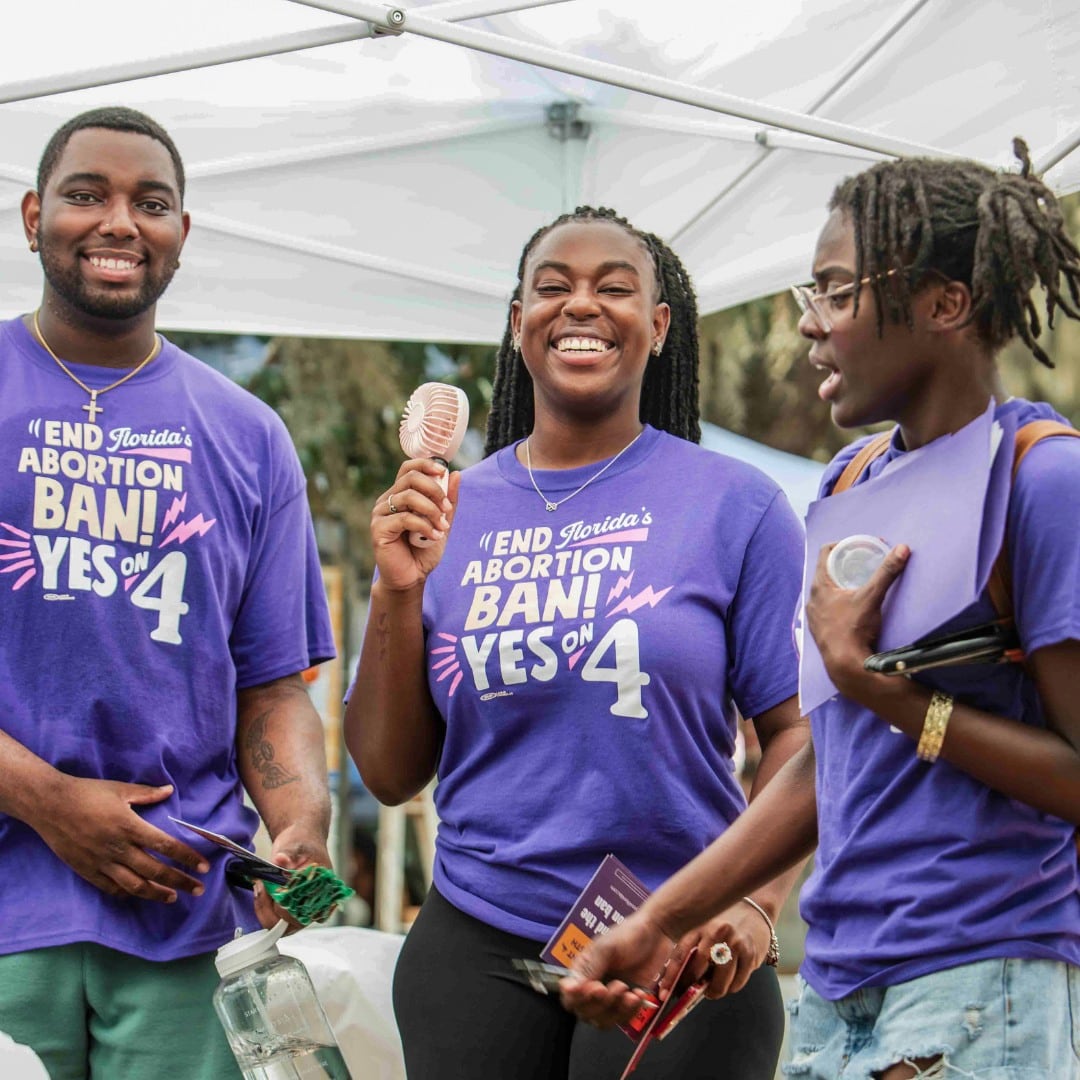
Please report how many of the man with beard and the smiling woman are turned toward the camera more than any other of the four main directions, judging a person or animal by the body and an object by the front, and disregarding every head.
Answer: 2

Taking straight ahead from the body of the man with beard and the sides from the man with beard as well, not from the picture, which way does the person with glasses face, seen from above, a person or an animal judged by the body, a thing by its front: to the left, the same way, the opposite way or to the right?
to the right

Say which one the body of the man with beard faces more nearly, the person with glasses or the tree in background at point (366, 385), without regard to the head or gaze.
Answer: the person with glasses

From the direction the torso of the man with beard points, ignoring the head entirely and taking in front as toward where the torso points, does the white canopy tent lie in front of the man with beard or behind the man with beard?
behind

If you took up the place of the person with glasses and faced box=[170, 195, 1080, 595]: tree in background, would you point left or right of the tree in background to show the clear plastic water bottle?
left

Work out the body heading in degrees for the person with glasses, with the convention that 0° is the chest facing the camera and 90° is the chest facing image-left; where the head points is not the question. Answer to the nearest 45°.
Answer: approximately 45°

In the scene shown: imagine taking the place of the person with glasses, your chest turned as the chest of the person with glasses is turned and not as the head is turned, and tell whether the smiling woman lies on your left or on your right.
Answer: on your right

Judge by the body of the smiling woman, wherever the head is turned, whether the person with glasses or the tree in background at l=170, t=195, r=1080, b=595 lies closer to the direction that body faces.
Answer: the person with glasses

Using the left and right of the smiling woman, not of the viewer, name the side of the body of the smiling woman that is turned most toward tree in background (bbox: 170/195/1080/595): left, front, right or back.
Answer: back

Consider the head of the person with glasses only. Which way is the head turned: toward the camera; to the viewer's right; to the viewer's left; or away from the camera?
to the viewer's left
